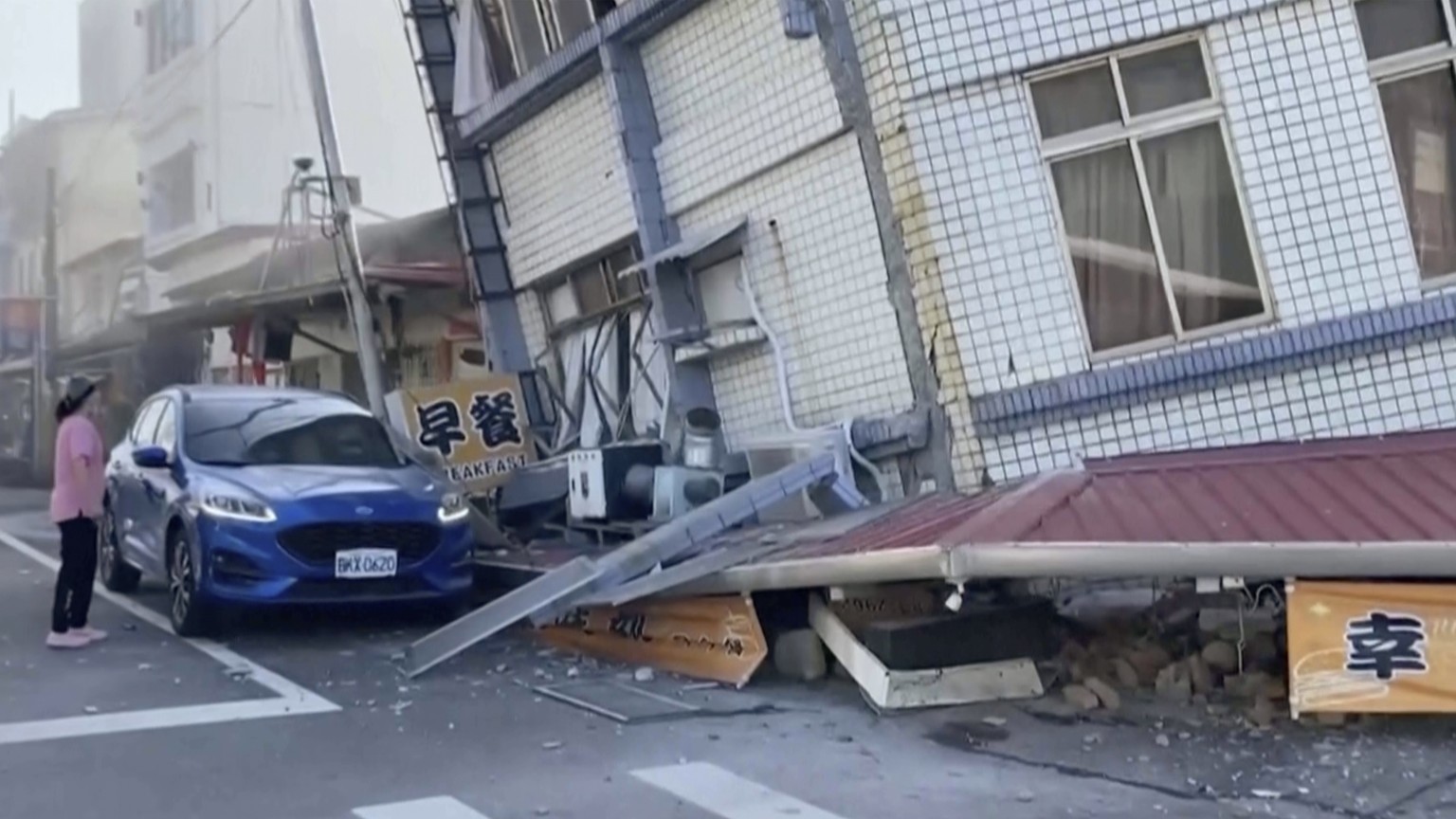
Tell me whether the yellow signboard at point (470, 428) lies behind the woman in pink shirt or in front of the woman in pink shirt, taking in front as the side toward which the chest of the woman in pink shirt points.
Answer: in front

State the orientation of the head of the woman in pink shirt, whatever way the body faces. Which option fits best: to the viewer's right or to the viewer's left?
to the viewer's right

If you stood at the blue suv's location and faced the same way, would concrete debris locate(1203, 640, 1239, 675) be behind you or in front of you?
in front

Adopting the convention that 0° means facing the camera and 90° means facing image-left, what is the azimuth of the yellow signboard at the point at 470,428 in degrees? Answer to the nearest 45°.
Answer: approximately 0°

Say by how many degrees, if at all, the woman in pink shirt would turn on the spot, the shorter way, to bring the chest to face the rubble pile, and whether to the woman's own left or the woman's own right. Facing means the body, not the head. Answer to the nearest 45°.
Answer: approximately 45° to the woman's own right

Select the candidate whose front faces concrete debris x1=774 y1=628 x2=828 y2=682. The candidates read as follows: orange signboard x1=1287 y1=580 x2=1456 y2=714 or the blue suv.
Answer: the blue suv

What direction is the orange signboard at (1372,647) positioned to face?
toward the camera

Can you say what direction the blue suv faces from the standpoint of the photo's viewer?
facing the viewer and to the right of the viewer

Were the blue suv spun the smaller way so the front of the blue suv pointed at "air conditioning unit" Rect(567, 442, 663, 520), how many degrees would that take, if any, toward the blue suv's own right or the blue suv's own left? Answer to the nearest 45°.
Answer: approximately 45° to the blue suv's own left

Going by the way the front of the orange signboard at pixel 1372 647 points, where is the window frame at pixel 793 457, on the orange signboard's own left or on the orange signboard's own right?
on the orange signboard's own right

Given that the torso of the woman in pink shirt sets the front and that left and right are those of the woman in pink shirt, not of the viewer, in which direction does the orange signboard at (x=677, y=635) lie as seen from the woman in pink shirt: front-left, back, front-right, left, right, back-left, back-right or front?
front-right

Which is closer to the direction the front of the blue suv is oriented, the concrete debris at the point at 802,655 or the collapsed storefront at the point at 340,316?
the concrete debris

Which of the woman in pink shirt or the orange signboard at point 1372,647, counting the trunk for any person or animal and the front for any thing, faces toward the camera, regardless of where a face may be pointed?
the orange signboard

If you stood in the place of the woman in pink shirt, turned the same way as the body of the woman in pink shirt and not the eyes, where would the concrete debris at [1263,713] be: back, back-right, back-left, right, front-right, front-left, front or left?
front-right

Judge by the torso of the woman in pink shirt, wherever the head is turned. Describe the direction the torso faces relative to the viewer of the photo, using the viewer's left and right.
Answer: facing to the right of the viewer

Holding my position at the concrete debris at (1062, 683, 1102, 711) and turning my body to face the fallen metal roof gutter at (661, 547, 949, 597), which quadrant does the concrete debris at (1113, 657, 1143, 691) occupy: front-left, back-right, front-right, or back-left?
back-right

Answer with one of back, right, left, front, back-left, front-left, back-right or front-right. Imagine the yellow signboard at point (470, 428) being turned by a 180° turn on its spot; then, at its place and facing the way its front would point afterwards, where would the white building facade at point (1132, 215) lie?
back-right
